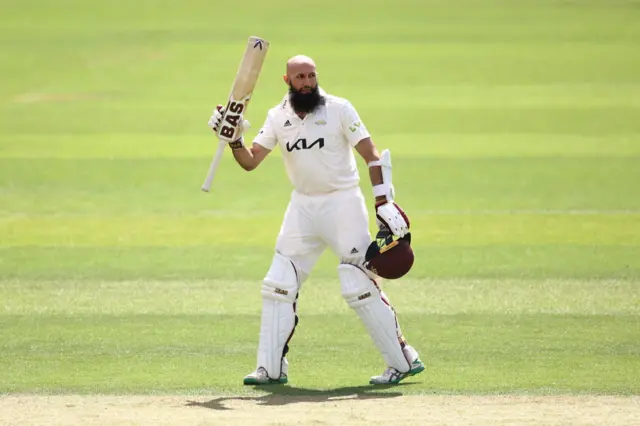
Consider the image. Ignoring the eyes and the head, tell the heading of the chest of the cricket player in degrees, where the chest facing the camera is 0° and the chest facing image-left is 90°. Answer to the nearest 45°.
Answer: approximately 45°
